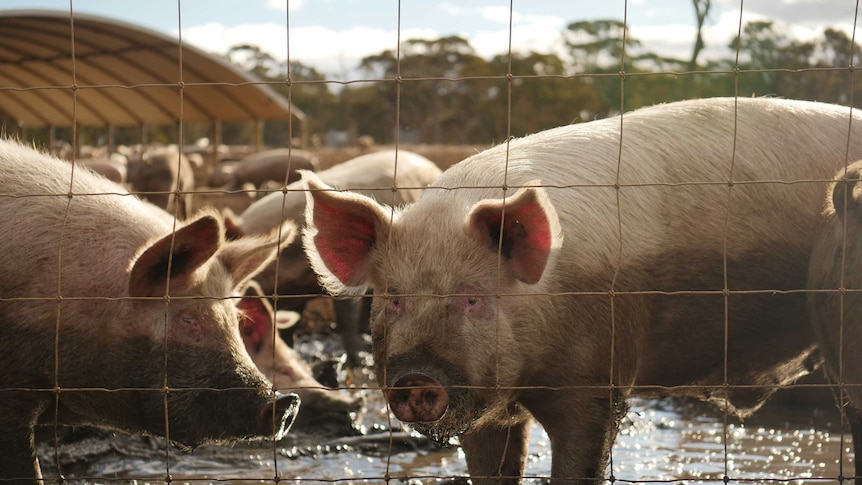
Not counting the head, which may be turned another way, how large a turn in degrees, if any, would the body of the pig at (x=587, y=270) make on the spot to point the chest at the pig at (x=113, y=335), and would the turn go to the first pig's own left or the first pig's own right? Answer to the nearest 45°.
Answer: approximately 45° to the first pig's own right

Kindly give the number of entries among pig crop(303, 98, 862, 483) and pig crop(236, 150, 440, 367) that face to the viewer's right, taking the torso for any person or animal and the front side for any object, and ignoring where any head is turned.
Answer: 0

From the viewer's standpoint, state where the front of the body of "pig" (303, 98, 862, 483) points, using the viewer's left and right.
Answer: facing the viewer and to the left of the viewer

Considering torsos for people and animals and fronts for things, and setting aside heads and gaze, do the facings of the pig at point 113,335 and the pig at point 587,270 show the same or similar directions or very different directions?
very different directions

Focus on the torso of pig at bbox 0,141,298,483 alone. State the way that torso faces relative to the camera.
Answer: to the viewer's right

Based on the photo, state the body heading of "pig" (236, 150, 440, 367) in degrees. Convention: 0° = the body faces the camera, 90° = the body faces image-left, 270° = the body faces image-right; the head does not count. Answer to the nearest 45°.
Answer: approximately 45°

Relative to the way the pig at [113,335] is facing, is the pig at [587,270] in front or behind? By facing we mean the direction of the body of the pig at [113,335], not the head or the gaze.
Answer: in front

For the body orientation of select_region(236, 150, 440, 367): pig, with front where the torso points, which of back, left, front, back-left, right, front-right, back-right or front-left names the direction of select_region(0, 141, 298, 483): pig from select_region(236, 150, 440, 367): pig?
front-left

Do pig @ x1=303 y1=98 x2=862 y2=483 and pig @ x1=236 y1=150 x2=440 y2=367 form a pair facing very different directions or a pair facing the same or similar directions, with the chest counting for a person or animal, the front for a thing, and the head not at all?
same or similar directions

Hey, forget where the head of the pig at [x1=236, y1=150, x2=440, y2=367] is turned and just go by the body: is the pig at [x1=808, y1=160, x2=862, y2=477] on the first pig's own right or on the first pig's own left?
on the first pig's own left

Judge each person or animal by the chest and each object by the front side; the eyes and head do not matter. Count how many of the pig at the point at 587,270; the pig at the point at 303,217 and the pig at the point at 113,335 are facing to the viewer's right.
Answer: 1

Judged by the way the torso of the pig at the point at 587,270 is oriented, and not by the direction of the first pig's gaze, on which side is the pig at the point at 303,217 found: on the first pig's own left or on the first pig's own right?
on the first pig's own right

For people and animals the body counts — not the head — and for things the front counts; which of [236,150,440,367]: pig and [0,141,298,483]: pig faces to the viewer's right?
[0,141,298,483]: pig
